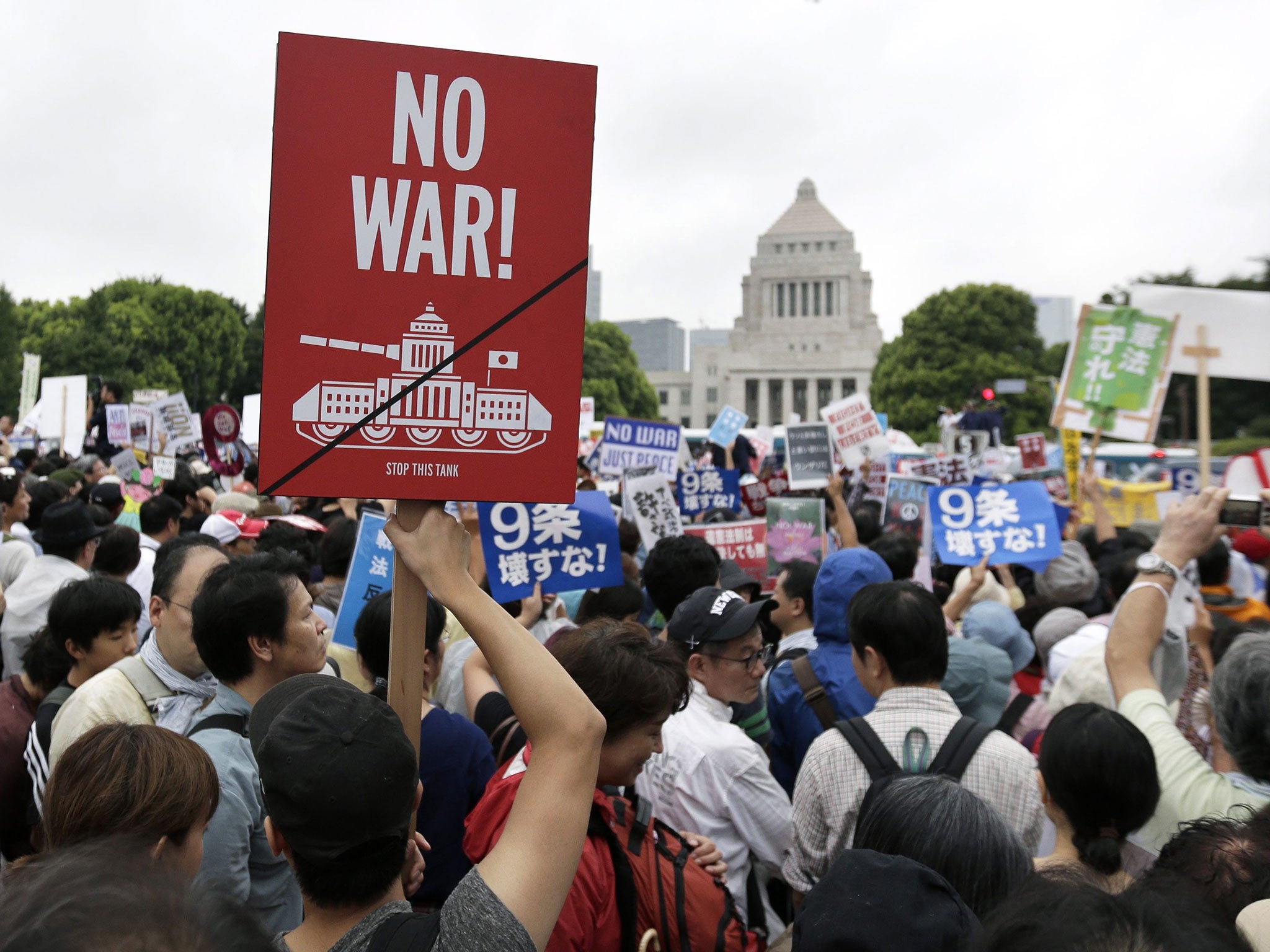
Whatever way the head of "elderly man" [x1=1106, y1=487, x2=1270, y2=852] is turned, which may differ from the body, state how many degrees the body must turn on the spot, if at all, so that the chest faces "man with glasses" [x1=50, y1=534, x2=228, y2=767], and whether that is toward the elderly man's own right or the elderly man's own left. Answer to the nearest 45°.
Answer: approximately 90° to the elderly man's own left

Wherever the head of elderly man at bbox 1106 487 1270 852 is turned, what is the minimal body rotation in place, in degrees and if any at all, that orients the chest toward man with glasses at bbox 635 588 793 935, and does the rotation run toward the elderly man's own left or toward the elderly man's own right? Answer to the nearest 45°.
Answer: approximately 90° to the elderly man's own left

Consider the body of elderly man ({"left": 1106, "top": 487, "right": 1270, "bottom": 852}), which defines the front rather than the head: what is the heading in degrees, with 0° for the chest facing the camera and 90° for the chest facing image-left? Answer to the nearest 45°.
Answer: approximately 180°

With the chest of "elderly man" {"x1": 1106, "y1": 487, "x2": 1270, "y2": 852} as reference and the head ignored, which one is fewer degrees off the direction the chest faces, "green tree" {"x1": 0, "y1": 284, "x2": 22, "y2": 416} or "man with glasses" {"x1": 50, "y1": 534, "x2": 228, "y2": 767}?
the green tree

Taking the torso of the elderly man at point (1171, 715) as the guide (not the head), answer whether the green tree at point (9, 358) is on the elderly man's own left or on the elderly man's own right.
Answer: on the elderly man's own left

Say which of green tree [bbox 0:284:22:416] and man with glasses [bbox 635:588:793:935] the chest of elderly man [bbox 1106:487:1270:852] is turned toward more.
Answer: the green tree
